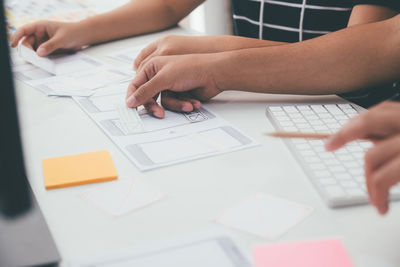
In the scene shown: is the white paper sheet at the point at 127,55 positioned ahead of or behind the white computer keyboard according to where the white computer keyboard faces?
behind

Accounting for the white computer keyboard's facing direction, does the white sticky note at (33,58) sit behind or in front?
behind
